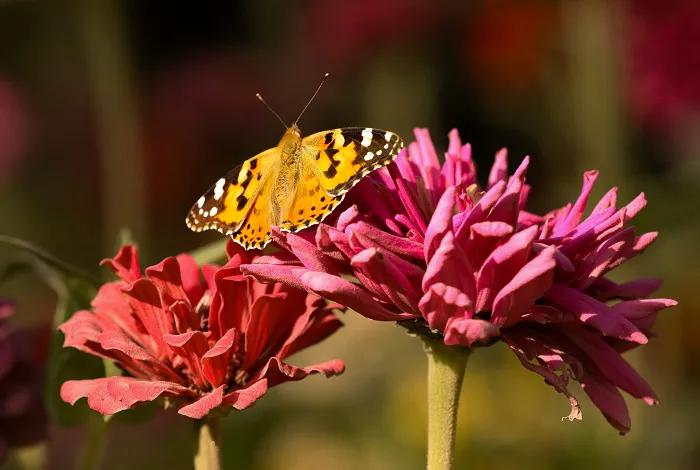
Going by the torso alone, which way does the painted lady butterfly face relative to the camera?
away from the camera

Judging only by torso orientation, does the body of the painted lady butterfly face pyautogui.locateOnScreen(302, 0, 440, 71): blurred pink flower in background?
yes
